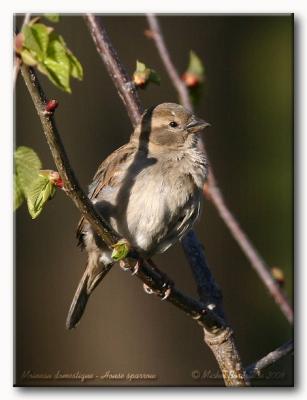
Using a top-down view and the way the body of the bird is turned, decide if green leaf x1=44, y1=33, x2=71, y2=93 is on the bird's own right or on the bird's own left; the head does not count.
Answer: on the bird's own right

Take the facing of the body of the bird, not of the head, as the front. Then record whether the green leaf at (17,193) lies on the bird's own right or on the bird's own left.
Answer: on the bird's own right

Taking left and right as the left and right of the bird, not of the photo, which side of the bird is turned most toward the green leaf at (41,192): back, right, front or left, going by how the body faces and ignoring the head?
right

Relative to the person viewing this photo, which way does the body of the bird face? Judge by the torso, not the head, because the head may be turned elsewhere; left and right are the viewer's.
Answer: facing the viewer and to the right of the viewer

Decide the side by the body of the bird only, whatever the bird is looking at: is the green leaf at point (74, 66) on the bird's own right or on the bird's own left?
on the bird's own right
